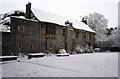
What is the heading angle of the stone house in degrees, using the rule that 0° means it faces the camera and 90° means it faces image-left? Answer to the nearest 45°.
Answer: approximately 315°
